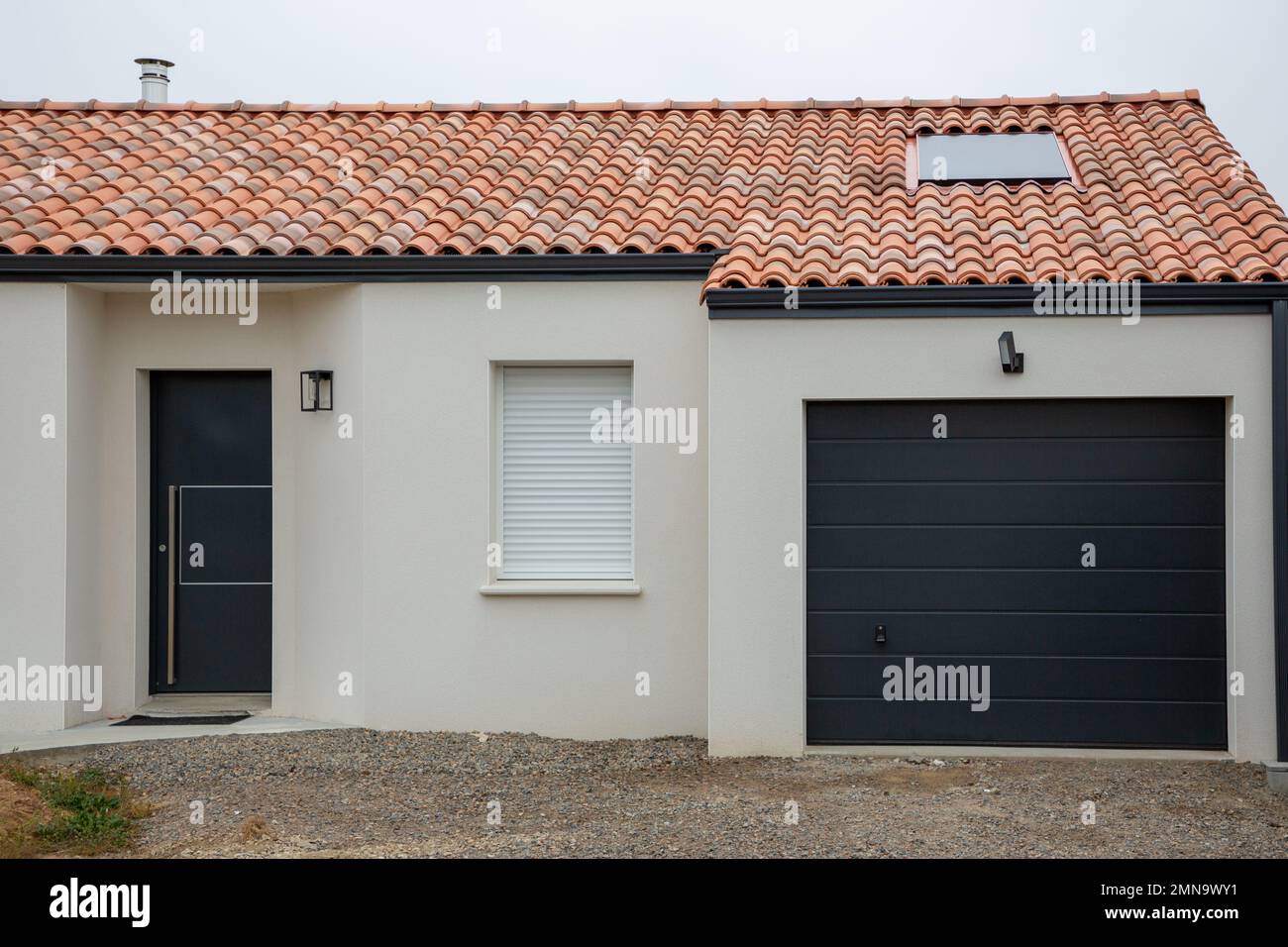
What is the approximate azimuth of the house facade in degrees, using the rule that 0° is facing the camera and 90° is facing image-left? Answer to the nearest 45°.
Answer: approximately 0°
